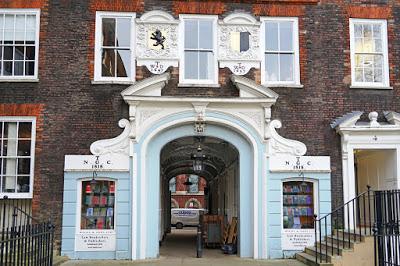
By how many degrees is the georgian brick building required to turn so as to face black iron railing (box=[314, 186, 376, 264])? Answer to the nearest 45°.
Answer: approximately 90° to its left

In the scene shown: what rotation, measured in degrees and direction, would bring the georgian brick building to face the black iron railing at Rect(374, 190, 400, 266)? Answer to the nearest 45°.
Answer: approximately 45° to its left

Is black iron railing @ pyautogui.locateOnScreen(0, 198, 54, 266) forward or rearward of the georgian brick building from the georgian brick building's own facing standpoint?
forward

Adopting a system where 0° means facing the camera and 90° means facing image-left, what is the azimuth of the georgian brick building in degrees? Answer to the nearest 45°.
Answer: approximately 0°
